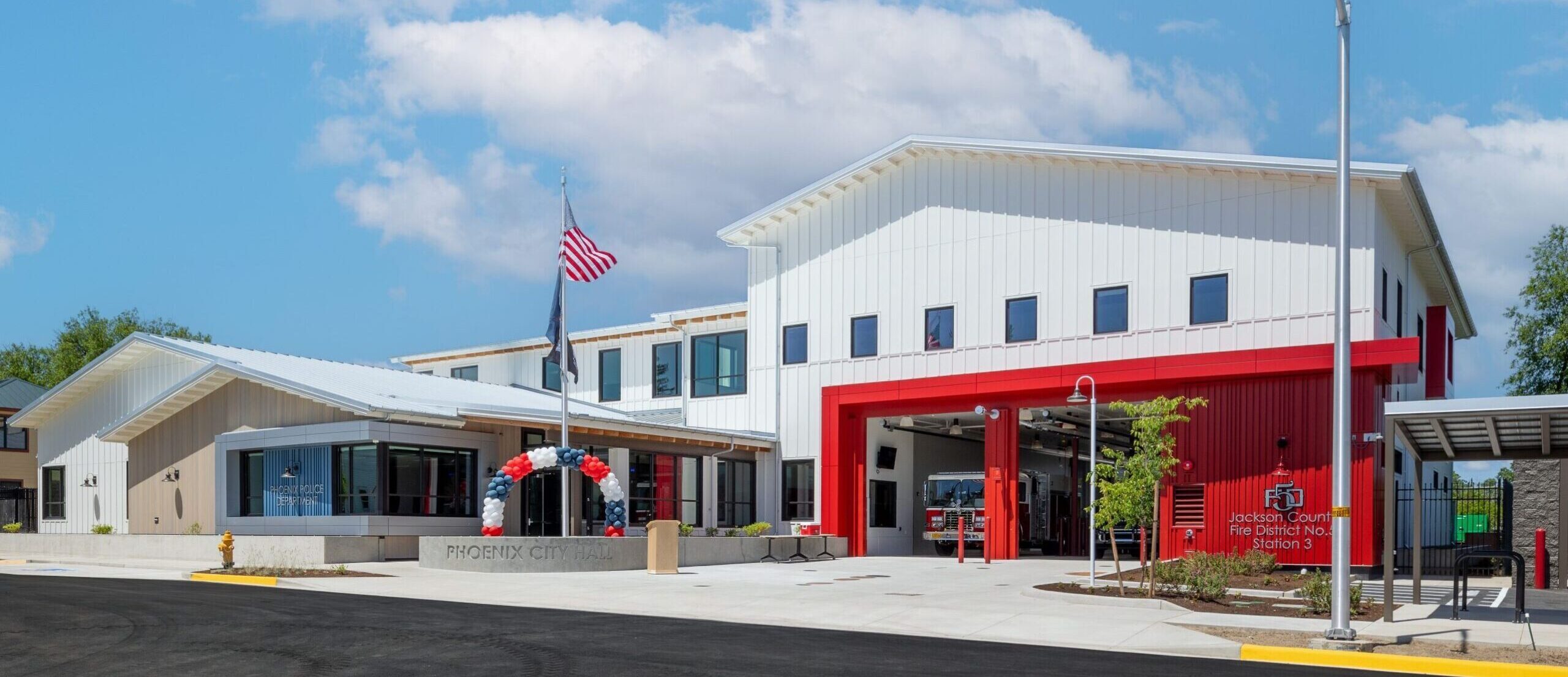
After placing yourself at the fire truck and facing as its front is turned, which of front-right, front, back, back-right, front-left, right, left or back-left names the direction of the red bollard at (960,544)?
front-left

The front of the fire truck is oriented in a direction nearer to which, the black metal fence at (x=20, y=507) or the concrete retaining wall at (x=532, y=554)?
the concrete retaining wall

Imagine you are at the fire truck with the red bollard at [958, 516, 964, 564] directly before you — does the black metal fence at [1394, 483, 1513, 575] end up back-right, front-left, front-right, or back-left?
front-left

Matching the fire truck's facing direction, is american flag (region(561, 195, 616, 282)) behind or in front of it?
in front

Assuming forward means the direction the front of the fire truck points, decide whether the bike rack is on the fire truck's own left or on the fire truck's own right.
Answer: on the fire truck's own left

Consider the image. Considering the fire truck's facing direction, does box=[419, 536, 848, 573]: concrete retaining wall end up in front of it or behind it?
in front

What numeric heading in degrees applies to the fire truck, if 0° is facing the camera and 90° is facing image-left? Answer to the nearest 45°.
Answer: approximately 45°

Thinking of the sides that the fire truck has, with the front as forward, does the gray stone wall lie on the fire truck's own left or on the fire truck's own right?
on the fire truck's own left
